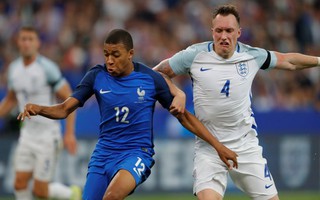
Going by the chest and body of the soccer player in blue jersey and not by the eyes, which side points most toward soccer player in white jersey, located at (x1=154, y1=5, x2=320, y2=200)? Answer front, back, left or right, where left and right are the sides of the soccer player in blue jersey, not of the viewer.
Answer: left

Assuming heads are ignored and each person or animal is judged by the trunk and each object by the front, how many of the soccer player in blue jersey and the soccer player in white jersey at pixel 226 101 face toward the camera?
2

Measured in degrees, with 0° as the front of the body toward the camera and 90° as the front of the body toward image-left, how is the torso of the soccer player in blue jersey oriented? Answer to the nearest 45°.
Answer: approximately 0°

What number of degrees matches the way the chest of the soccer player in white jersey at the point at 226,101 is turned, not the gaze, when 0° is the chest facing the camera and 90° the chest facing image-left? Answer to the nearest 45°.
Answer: approximately 0°

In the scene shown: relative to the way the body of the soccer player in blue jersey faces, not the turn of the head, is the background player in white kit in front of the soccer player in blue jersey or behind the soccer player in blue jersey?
behind

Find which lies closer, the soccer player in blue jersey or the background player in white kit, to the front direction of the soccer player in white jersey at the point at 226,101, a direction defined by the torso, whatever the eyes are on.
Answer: the soccer player in blue jersey
